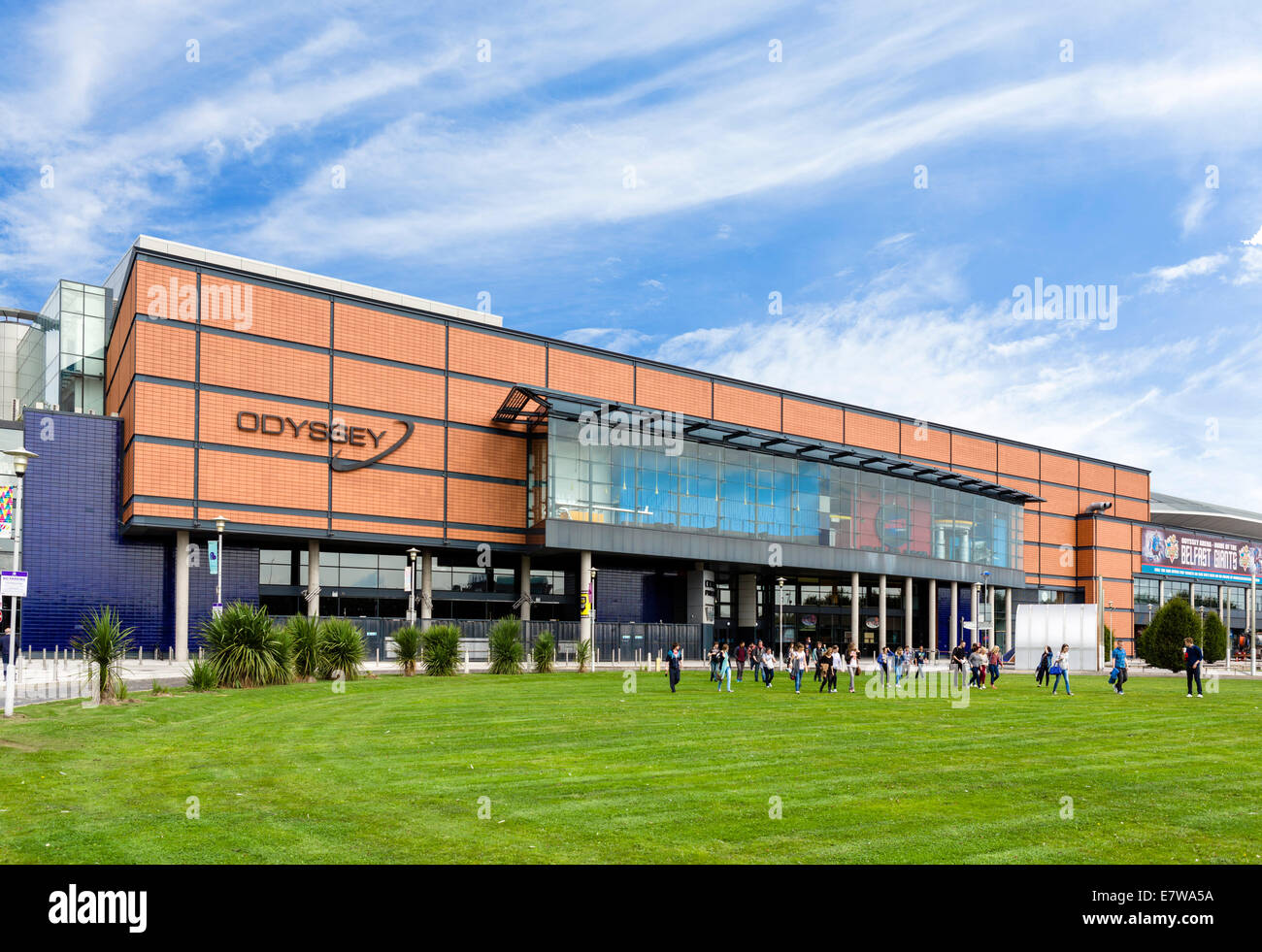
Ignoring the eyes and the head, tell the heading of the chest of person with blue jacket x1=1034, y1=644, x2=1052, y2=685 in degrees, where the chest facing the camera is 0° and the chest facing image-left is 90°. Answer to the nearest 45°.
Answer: approximately 45°

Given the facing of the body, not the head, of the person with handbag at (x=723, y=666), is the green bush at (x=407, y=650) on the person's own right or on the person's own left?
on the person's own right

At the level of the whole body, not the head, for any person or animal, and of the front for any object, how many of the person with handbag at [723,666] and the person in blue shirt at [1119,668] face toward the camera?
2

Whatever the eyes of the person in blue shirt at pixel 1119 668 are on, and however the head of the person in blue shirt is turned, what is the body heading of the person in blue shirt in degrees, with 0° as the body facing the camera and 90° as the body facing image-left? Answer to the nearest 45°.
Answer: approximately 0°

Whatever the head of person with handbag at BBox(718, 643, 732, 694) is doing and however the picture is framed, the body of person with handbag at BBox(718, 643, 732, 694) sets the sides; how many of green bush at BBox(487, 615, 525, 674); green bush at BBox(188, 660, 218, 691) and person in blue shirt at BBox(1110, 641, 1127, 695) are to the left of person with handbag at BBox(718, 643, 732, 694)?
1

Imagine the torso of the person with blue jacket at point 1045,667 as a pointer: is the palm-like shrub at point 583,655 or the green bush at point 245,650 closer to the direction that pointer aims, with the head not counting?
the green bush

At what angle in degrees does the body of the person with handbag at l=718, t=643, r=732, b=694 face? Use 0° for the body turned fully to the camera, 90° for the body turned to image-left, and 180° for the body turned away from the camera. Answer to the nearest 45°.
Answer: approximately 0°

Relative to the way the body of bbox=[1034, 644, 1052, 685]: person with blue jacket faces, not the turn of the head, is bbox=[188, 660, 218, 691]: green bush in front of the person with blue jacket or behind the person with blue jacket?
in front
